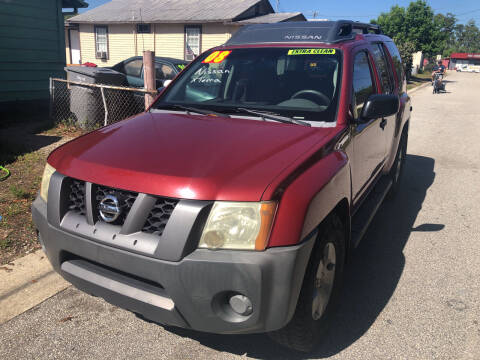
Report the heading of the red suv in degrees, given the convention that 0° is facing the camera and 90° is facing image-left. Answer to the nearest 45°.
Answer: approximately 45°

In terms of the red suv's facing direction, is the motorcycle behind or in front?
behind

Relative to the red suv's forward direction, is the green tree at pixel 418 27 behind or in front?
behind

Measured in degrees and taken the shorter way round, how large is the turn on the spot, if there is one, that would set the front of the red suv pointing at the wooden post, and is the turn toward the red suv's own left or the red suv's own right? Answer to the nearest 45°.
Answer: approximately 135° to the red suv's own right

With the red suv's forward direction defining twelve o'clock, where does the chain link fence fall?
The chain link fence is roughly at 4 o'clock from the red suv.
